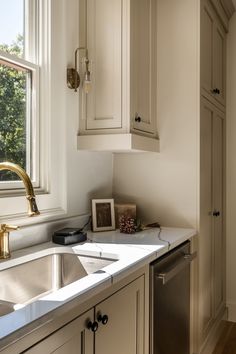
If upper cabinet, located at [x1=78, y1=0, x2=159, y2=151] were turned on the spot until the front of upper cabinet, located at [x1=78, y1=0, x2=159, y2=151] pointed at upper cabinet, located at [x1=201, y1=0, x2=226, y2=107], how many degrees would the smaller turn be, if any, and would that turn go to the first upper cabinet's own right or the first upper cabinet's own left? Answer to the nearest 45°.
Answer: approximately 90° to the first upper cabinet's own left

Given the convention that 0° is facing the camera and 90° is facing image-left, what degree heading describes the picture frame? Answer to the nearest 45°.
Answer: approximately 0°

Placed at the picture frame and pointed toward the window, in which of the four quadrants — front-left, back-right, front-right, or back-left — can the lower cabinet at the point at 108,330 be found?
front-left

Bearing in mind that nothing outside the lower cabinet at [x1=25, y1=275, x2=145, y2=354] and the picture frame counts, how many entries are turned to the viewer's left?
0

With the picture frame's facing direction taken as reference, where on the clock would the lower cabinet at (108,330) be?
The lower cabinet is roughly at 12 o'clock from the picture frame.

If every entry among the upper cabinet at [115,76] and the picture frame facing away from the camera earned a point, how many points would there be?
0

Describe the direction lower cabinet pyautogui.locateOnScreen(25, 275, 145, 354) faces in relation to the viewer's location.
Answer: facing the viewer and to the right of the viewer
